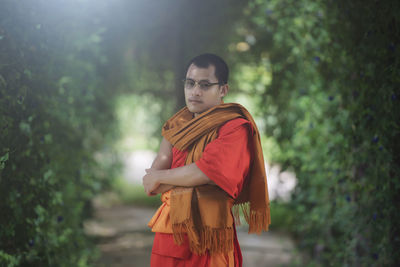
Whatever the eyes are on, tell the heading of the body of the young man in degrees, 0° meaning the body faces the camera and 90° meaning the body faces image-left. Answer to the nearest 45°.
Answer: approximately 45°
